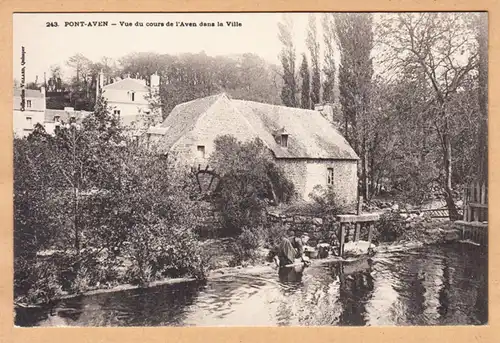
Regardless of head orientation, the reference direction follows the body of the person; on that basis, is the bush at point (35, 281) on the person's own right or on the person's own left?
on the person's own right
